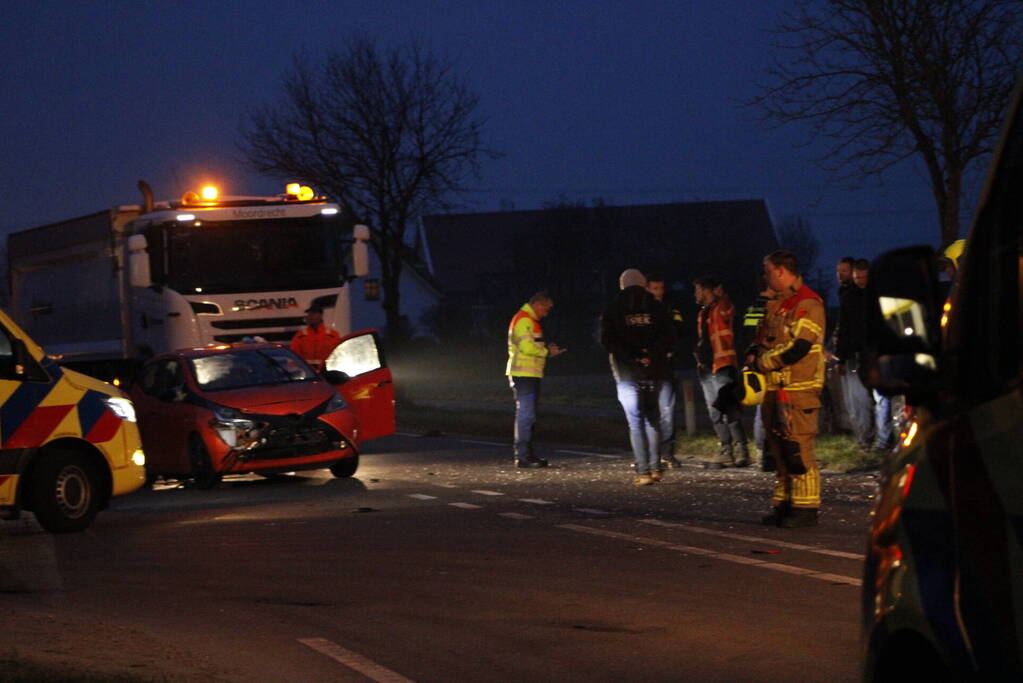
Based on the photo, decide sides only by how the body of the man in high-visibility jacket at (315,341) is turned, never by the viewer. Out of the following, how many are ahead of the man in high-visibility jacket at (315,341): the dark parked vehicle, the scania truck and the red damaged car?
2

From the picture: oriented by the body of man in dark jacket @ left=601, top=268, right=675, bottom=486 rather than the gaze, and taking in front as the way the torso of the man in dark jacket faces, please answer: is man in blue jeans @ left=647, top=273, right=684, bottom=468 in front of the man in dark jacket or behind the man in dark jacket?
in front

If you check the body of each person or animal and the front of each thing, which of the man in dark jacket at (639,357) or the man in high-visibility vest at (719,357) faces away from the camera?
the man in dark jacket

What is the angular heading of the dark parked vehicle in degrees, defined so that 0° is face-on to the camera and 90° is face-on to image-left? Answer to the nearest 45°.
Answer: approximately 135°

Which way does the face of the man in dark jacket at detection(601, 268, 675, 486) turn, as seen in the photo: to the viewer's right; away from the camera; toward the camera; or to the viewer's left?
away from the camera

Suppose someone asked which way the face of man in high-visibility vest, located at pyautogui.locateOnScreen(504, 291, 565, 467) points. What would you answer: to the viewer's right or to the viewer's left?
to the viewer's right

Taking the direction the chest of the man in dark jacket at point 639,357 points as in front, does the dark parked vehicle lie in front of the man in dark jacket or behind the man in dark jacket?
behind

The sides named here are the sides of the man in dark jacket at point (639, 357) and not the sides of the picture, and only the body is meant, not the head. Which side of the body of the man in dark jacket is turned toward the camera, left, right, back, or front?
back

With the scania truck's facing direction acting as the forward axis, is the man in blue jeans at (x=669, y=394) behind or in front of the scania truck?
in front

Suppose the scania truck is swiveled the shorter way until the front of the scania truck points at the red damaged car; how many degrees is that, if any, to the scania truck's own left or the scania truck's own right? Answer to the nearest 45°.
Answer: approximately 45° to the scania truck's own right

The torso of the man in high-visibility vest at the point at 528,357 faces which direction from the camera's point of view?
to the viewer's right
